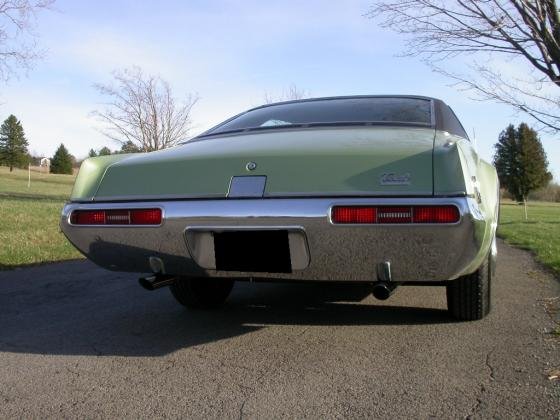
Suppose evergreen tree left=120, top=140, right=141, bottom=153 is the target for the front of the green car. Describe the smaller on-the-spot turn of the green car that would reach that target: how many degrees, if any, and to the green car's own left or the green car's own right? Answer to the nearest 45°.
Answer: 0° — it already faces it

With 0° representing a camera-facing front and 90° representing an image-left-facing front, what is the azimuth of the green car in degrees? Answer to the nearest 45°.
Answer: approximately 180°
